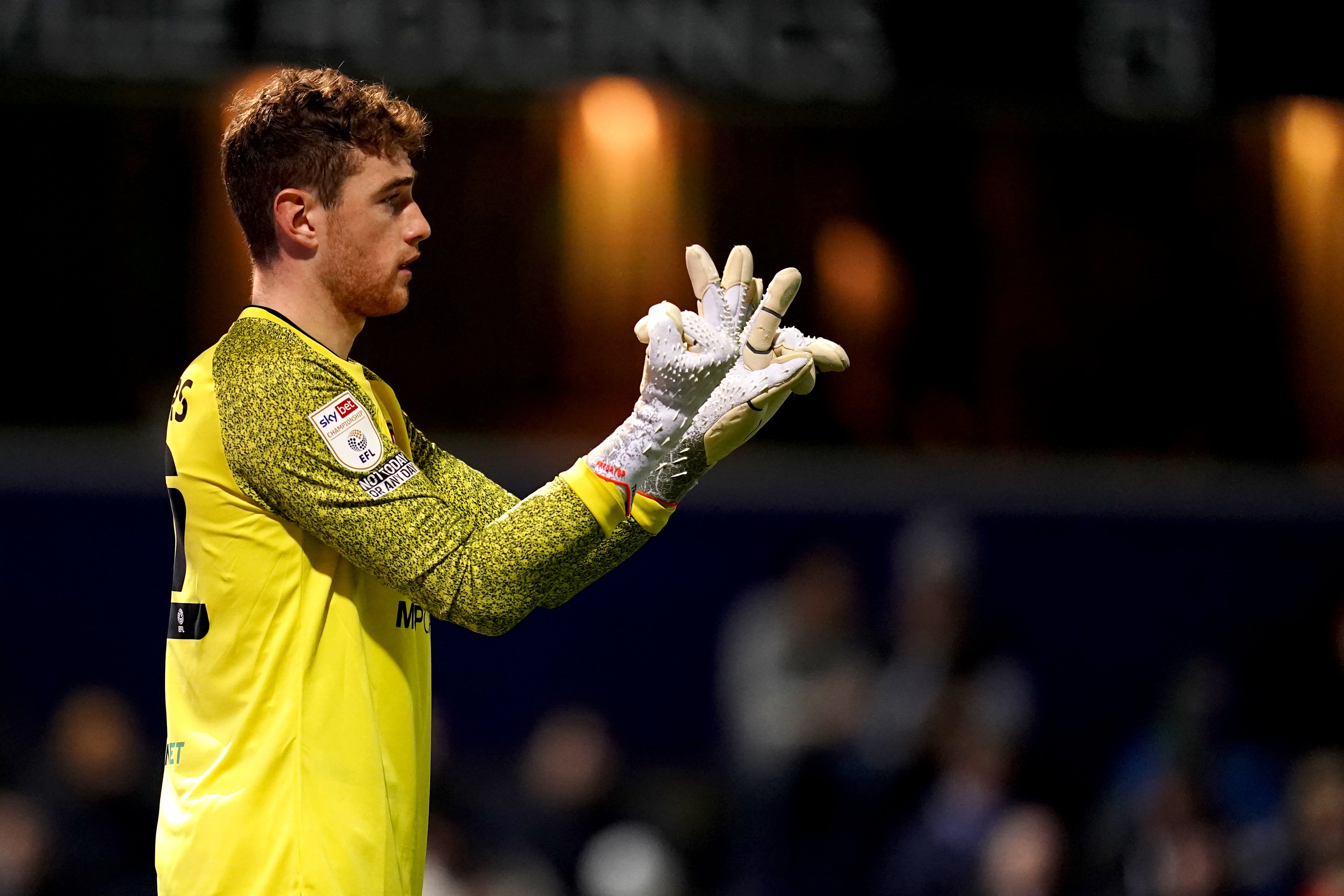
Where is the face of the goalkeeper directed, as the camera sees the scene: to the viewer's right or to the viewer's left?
to the viewer's right

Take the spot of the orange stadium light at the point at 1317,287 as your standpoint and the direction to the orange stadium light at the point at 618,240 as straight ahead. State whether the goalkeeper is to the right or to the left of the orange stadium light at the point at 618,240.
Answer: left

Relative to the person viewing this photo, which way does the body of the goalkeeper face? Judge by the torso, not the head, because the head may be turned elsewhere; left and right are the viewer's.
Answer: facing to the right of the viewer

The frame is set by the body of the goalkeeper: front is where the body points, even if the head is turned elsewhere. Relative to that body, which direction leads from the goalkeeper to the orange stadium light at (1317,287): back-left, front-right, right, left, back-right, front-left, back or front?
front-left

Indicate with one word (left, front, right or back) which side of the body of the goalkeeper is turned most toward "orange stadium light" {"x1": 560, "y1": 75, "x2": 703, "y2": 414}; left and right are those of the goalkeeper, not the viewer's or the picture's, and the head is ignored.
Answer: left
